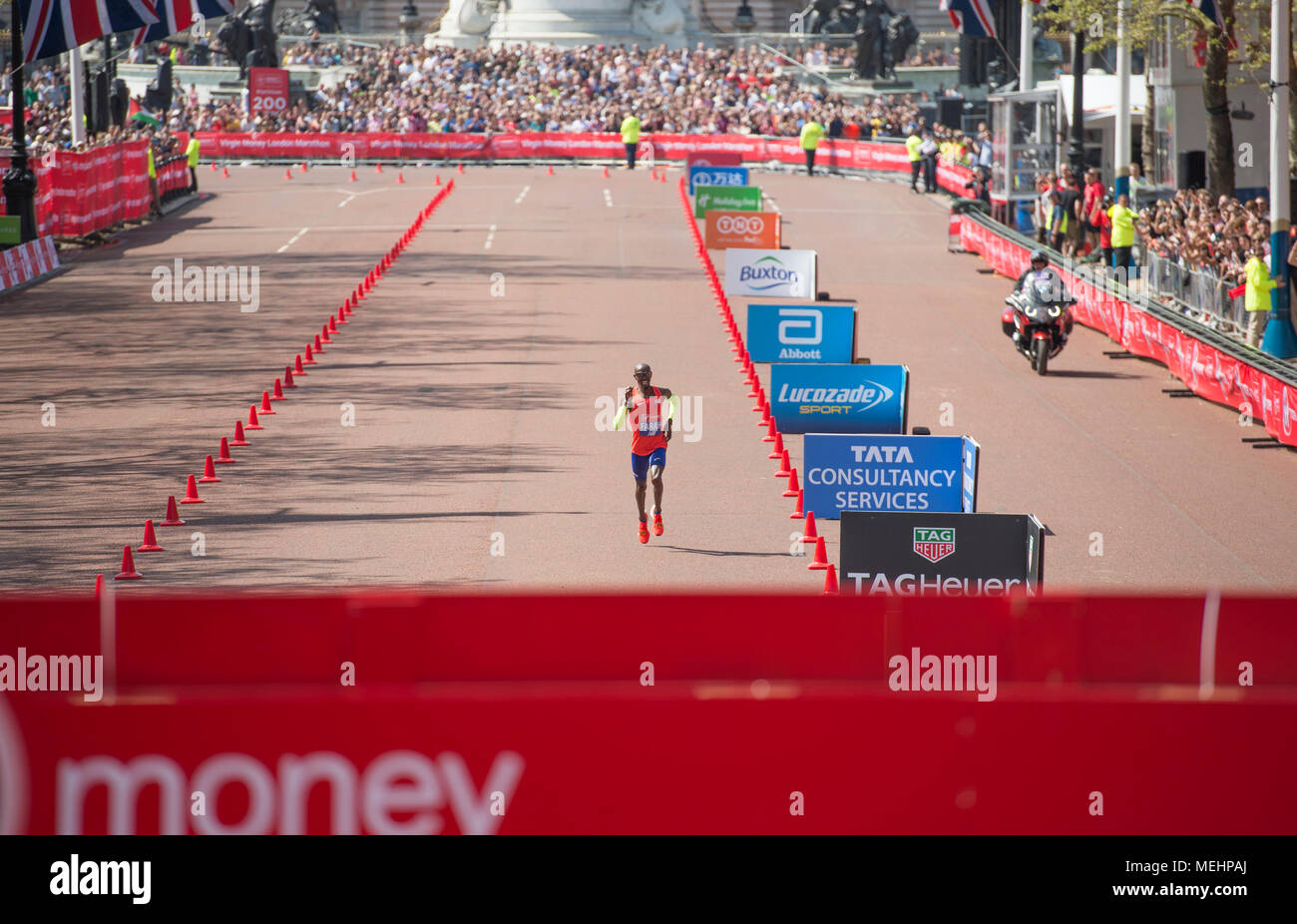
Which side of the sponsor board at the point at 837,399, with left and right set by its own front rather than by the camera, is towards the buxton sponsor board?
back

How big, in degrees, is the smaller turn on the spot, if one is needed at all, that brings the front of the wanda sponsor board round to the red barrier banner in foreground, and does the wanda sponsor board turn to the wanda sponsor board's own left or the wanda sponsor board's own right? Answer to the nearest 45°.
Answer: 0° — it already faces it

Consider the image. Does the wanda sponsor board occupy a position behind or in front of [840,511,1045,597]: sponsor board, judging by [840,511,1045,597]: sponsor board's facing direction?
behind

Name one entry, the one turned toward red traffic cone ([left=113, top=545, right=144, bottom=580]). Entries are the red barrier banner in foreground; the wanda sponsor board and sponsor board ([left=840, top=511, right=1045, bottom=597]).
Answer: the wanda sponsor board

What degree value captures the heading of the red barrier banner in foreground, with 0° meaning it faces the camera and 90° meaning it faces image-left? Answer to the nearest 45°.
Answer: approximately 0°

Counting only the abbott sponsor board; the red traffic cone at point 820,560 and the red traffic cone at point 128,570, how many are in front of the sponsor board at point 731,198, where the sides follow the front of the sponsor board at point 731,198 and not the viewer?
3

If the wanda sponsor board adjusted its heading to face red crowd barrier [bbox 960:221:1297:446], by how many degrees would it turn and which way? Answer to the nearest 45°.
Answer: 0° — it already faces it

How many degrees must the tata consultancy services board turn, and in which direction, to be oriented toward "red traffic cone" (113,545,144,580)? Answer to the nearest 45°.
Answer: approximately 90° to its right

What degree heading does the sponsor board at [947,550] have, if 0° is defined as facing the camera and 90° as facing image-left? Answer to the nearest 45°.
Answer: approximately 0°
